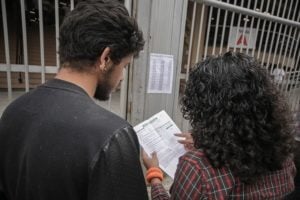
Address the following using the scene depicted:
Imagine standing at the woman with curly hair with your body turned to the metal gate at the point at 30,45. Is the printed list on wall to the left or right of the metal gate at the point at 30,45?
right

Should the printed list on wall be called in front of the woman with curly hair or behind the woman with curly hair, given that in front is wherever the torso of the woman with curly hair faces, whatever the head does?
in front

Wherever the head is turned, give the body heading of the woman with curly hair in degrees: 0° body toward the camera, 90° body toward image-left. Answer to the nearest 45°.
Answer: approximately 135°

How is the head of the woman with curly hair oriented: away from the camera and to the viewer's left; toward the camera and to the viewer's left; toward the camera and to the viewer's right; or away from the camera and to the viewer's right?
away from the camera and to the viewer's left

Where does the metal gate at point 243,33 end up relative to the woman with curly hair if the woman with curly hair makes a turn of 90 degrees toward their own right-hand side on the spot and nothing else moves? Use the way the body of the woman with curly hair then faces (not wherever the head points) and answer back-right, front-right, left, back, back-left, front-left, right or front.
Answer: front-left

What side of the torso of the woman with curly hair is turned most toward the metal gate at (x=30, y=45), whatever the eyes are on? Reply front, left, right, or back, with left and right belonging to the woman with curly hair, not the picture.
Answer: front
